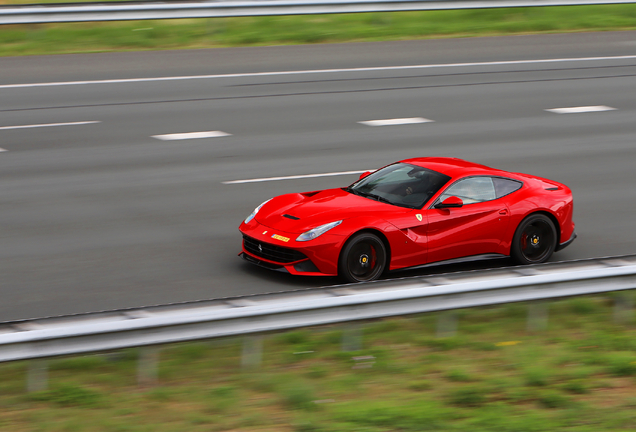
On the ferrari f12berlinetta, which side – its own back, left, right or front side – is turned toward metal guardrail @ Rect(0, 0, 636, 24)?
right

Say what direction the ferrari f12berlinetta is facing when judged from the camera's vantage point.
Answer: facing the viewer and to the left of the viewer

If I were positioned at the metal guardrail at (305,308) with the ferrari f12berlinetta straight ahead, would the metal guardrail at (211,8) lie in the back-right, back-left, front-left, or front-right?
front-left

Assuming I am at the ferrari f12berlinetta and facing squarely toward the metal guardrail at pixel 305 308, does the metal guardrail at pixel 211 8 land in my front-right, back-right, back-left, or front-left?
back-right
